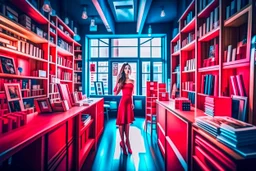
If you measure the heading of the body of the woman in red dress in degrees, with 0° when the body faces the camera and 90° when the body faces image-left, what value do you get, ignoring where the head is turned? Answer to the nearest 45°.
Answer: approximately 315°

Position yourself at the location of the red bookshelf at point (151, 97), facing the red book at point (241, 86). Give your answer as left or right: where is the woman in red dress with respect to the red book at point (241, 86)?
right

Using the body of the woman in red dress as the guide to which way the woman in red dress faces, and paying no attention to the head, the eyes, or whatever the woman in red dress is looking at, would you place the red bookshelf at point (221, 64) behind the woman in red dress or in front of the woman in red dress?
in front

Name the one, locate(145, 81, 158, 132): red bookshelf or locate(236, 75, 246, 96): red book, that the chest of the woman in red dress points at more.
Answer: the red book
